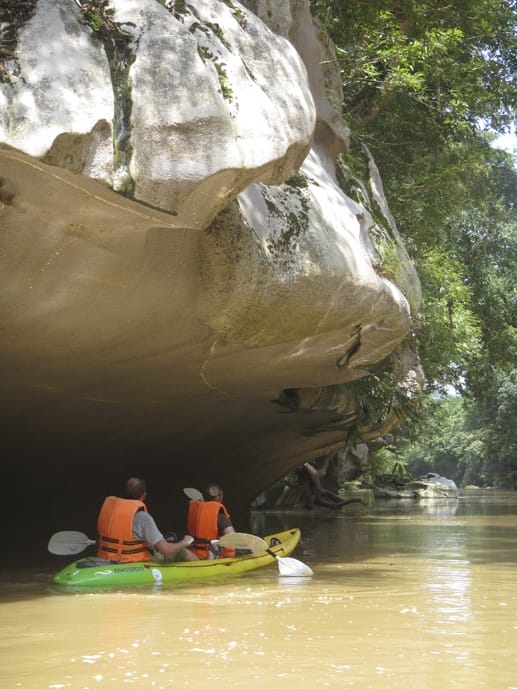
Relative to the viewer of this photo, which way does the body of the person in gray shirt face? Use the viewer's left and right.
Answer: facing away from the viewer and to the right of the viewer

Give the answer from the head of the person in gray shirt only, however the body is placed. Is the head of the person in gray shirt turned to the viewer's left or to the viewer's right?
to the viewer's right
